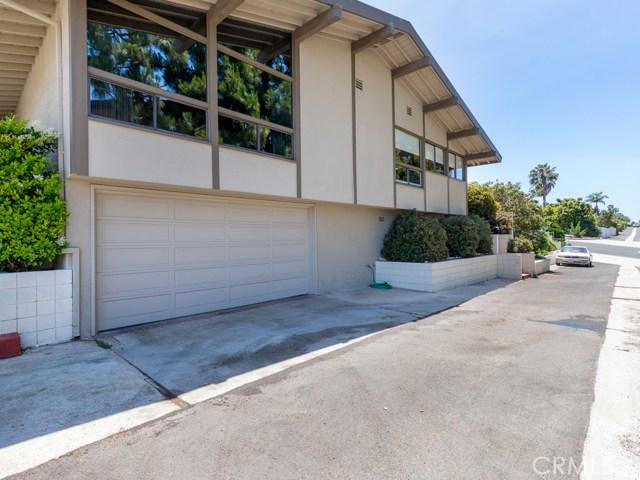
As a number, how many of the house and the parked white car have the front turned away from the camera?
0

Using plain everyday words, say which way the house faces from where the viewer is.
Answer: facing the viewer and to the right of the viewer

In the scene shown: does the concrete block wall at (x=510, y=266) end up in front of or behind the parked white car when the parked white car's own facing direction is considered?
in front

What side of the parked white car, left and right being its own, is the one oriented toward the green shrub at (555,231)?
back

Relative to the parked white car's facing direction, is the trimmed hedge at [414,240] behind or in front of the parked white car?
in front

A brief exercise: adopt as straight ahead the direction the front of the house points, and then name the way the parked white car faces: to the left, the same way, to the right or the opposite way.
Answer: to the right

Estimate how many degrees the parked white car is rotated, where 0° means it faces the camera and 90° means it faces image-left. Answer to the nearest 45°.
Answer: approximately 0°

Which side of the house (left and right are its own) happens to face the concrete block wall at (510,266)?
left
